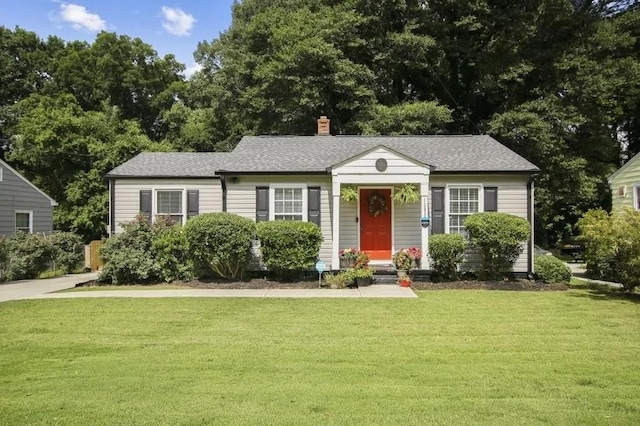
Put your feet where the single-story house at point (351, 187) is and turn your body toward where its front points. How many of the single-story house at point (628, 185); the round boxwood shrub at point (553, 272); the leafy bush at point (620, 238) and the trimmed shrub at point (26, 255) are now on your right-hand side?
1

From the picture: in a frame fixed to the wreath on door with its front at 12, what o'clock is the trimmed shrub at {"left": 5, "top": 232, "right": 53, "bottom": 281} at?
The trimmed shrub is roughly at 3 o'clock from the wreath on door.

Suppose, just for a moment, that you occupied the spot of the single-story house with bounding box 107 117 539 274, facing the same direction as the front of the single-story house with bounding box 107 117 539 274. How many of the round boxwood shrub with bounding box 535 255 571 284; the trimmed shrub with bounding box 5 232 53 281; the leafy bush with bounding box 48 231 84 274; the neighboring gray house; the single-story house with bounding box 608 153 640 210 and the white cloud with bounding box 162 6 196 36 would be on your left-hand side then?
2

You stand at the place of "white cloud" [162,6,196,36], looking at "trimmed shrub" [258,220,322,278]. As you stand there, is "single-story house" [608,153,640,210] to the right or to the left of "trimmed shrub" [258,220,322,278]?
left

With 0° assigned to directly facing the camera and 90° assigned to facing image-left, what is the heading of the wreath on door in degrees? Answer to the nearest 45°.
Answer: approximately 0°

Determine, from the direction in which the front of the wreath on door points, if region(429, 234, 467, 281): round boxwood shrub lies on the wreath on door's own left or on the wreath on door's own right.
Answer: on the wreath on door's own left

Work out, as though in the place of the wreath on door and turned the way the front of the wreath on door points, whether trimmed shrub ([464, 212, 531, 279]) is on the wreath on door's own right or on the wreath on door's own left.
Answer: on the wreath on door's own left

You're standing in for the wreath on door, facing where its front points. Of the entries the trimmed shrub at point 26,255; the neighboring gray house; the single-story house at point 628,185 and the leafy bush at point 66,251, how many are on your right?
3

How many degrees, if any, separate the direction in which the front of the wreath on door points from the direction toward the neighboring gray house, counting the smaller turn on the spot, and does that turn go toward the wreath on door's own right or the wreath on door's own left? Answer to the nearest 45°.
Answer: approximately 90° to the wreath on door's own right
